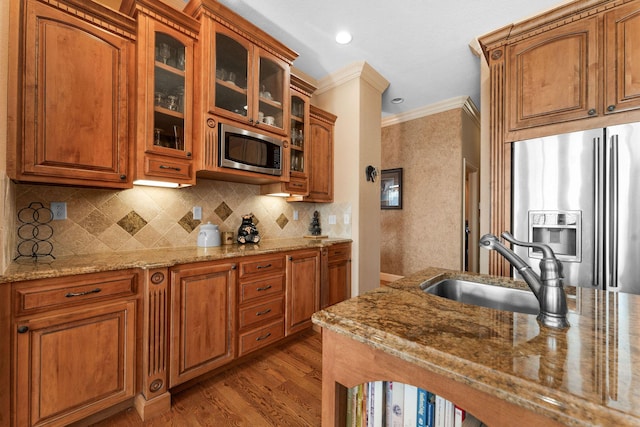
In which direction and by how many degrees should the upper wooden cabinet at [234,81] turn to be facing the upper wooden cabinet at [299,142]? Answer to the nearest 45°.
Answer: approximately 90° to its left

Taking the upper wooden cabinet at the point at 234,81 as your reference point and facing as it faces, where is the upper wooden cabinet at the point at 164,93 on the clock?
the upper wooden cabinet at the point at 164,93 is roughly at 4 o'clock from the upper wooden cabinet at the point at 234,81.

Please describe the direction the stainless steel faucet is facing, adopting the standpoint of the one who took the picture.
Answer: facing to the left of the viewer

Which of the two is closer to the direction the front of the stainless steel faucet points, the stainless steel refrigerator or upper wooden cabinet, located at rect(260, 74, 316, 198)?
the upper wooden cabinet

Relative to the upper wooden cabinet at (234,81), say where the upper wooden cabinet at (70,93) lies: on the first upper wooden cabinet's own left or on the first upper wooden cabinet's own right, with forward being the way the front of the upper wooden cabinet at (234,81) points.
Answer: on the first upper wooden cabinet's own right
